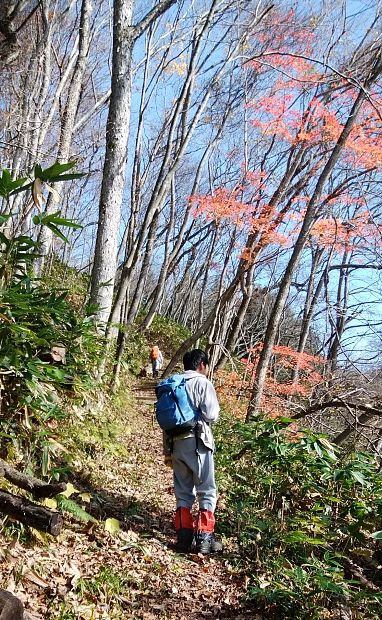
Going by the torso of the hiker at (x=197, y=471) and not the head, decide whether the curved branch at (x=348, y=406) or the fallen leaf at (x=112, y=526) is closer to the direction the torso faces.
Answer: the curved branch

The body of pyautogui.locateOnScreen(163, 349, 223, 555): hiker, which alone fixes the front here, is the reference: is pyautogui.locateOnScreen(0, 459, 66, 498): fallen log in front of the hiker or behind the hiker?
behind

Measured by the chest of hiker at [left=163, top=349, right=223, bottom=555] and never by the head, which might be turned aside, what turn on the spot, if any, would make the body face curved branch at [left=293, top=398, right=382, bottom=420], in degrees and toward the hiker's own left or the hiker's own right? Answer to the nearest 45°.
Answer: approximately 45° to the hiker's own right

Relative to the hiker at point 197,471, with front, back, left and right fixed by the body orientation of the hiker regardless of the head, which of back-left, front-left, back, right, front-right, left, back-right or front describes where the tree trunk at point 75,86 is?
left

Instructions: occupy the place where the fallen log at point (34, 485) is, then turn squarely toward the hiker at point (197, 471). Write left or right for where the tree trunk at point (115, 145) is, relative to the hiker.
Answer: left

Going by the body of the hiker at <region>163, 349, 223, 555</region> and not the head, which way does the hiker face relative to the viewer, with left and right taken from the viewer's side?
facing away from the viewer and to the right of the viewer

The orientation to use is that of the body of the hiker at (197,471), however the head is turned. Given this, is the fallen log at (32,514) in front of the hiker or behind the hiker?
behind

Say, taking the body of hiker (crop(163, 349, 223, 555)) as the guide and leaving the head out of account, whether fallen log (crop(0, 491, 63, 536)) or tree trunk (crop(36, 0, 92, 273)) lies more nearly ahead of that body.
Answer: the tree trunk
